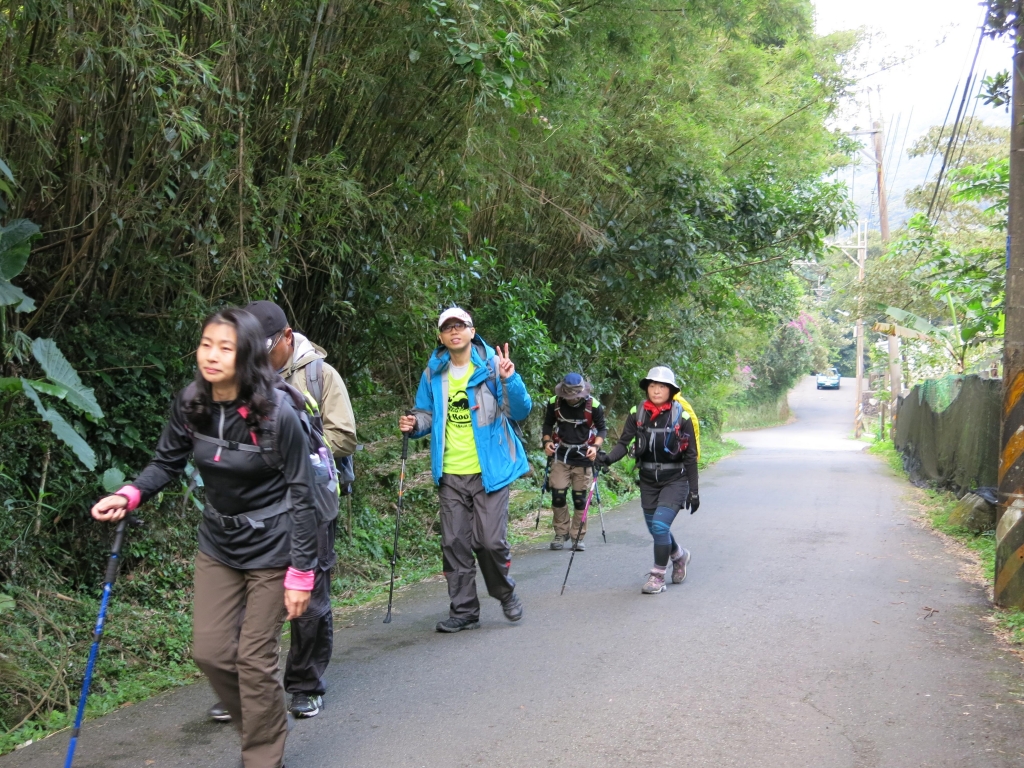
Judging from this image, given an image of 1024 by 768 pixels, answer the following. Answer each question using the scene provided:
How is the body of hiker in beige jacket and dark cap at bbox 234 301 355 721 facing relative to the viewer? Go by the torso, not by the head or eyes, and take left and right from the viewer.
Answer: facing the viewer and to the left of the viewer

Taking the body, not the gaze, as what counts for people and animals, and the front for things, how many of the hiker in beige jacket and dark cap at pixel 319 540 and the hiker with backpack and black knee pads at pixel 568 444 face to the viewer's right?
0

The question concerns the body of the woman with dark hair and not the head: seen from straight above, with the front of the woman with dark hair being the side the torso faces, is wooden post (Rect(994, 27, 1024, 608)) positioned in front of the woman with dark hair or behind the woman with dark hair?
behind

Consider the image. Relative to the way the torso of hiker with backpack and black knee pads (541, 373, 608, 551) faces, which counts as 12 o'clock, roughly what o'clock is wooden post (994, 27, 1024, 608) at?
The wooden post is roughly at 10 o'clock from the hiker with backpack and black knee pads.

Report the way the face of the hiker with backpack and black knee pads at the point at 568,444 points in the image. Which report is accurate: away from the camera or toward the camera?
toward the camera

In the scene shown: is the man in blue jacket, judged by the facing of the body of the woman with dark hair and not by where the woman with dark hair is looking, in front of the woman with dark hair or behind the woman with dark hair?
behind

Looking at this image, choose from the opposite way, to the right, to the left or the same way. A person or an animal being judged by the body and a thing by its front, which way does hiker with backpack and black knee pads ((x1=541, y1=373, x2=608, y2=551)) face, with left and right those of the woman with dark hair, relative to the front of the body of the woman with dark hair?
the same way

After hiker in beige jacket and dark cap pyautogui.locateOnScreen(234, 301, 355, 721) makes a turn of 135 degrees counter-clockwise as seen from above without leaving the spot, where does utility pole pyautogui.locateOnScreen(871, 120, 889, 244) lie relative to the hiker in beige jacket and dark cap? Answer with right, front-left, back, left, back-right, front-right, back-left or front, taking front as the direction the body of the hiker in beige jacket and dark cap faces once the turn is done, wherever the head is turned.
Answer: front-left

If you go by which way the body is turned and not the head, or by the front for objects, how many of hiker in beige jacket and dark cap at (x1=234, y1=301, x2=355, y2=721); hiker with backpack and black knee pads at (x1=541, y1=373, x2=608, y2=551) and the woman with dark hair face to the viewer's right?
0

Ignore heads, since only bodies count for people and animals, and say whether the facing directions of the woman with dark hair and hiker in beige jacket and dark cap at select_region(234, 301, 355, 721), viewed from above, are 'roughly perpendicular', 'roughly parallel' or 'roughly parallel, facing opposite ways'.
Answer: roughly parallel

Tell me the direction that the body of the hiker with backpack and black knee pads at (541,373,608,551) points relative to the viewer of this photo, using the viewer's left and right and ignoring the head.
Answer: facing the viewer

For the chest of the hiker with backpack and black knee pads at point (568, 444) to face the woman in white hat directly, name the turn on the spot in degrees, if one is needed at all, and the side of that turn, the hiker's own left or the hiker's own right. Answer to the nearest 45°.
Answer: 0° — they already face them

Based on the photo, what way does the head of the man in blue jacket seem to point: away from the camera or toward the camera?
toward the camera

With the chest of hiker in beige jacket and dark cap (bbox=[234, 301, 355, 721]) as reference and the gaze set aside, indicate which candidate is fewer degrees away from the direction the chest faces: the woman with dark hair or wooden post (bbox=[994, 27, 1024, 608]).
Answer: the woman with dark hair

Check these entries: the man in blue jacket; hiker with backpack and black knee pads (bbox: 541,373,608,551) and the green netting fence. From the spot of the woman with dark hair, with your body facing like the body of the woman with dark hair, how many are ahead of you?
0

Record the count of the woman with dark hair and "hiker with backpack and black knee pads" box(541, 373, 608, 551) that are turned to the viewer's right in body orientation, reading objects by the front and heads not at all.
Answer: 0
